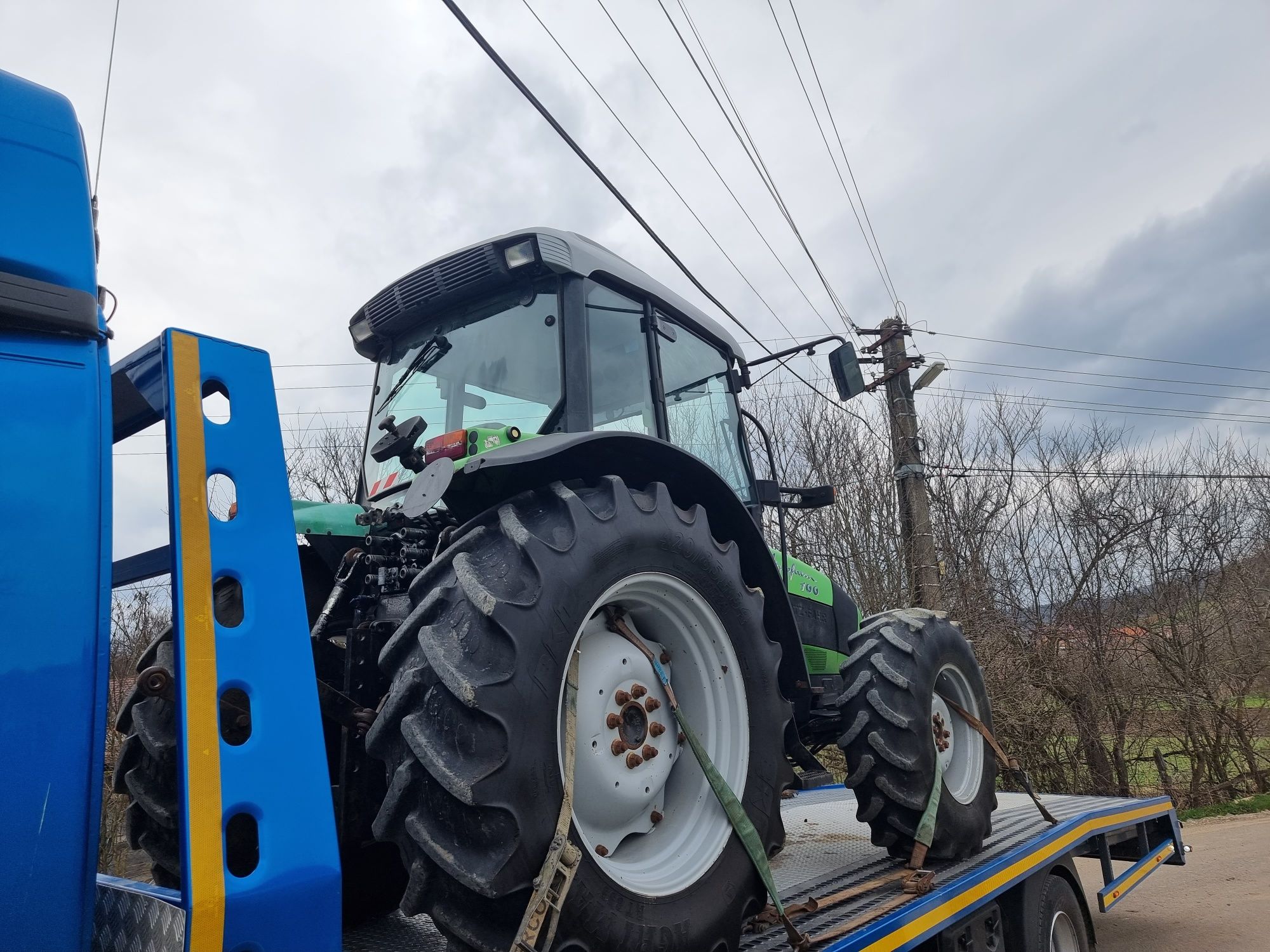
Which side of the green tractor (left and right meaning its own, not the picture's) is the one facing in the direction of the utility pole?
front

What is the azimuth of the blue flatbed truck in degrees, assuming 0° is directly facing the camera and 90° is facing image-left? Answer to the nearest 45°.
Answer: approximately 45°

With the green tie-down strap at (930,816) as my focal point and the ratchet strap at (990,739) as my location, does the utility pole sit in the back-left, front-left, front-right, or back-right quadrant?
back-right

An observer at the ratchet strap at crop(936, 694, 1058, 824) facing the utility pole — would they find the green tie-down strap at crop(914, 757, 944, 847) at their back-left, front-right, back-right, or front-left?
back-left

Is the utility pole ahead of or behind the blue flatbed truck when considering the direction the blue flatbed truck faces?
behind

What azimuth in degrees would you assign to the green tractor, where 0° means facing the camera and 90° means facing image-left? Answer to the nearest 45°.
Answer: approximately 225°
